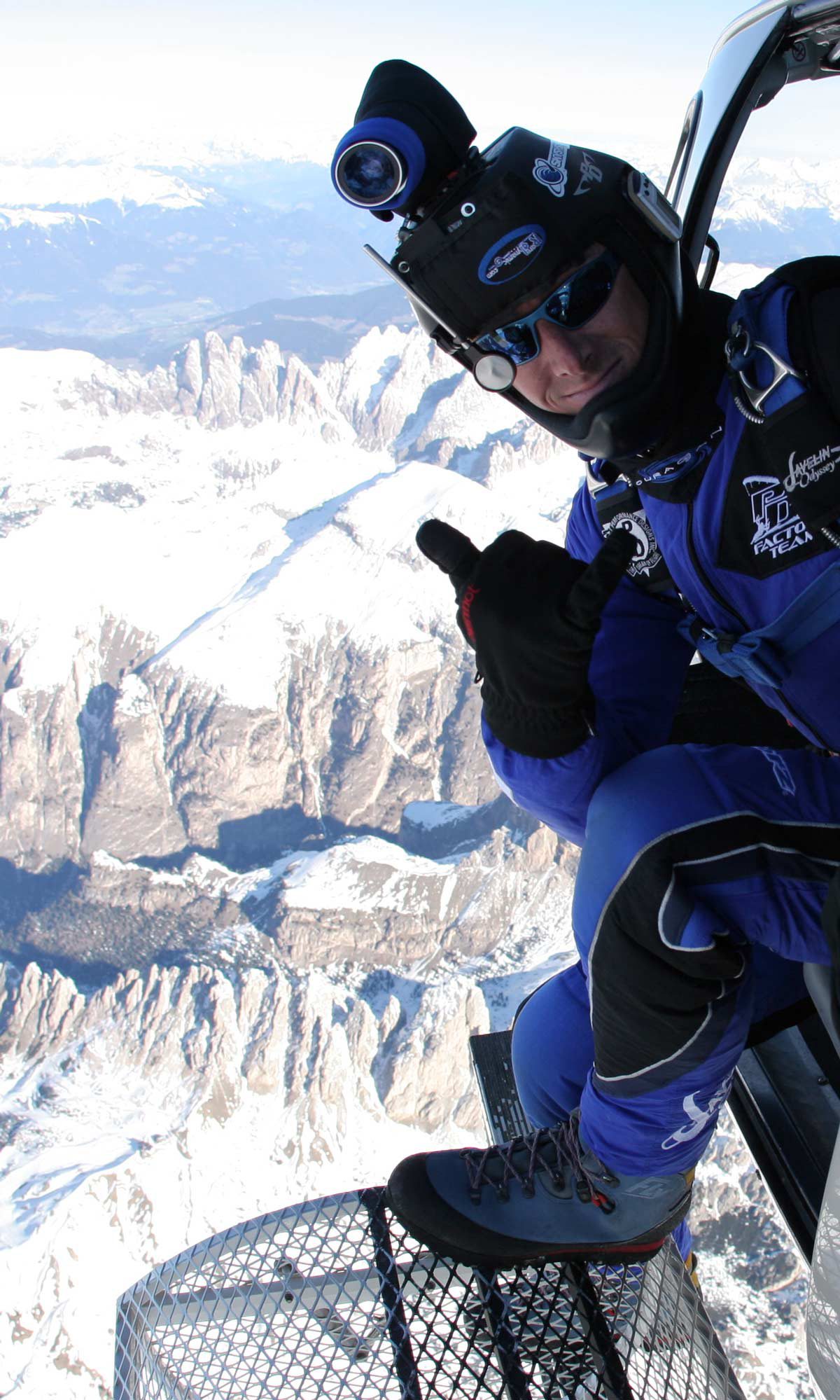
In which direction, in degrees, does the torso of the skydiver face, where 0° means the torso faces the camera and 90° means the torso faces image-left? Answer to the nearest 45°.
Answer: approximately 45°
